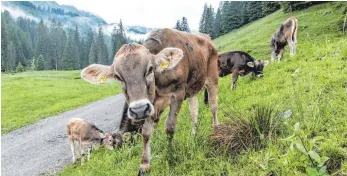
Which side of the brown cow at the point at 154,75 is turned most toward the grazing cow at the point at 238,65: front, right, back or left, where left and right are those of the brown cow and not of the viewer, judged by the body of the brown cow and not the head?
back

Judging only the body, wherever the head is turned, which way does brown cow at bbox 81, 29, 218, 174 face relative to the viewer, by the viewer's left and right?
facing the viewer and to the left of the viewer

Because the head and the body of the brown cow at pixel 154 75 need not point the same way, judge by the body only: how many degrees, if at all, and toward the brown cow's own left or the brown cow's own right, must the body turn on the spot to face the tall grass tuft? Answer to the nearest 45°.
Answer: approximately 135° to the brown cow's own left

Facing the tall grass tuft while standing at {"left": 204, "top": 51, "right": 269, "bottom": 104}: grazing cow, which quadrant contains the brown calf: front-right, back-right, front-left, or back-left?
front-right

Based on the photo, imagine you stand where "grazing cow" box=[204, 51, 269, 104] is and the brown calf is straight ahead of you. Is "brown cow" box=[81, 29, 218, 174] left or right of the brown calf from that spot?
left

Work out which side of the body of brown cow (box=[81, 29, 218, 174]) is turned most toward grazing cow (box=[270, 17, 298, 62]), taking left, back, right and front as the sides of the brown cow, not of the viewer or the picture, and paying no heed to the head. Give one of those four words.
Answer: back

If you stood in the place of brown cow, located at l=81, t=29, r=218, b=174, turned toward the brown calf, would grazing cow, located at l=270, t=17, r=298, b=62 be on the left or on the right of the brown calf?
right
